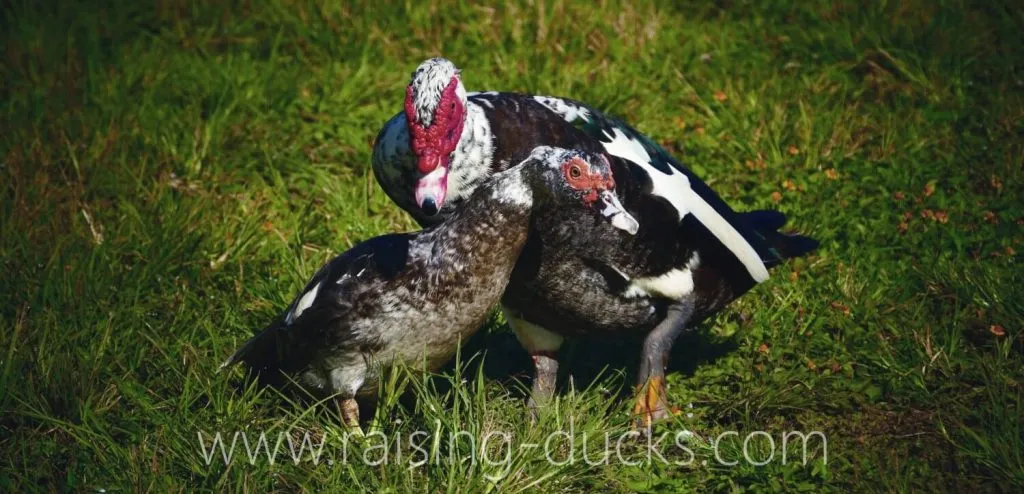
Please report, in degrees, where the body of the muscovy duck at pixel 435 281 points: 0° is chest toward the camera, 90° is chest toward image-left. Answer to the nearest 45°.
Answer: approximately 270°

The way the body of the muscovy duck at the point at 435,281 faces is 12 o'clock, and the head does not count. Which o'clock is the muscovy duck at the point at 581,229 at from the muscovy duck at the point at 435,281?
the muscovy duck at the point at 581,229 is roughly at 11 o'clock from the muscovy duck at the point at 435,281.
